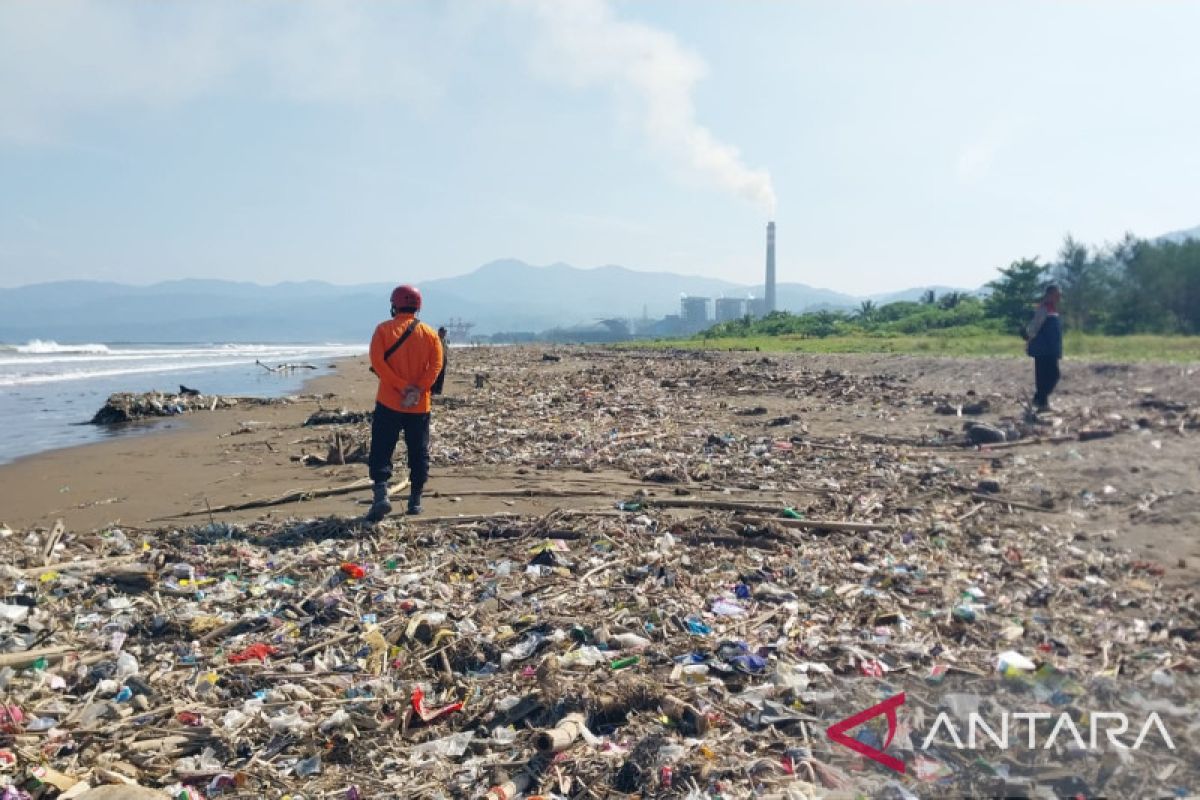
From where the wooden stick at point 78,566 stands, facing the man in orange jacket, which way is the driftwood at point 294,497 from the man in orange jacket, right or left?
left

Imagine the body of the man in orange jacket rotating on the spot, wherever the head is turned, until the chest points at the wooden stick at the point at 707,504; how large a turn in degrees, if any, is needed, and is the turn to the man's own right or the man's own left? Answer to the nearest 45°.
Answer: approximately 90° to the man's own right

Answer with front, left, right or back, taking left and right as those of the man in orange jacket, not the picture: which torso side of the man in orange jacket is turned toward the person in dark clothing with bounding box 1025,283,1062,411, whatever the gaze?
right

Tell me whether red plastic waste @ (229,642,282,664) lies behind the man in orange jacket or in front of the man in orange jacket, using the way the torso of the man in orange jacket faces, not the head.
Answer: behind

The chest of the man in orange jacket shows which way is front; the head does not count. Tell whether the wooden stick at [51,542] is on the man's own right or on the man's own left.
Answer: on the man's own left

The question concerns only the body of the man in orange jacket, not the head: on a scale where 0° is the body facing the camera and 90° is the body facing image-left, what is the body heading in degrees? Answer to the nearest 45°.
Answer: approximately 180°

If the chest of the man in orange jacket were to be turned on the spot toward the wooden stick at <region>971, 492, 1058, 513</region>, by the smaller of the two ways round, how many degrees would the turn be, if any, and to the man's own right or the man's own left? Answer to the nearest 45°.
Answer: approximately 90° to the man's own right

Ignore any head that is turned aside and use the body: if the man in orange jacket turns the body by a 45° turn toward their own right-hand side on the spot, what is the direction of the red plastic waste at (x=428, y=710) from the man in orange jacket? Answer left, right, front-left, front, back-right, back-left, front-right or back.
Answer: back-right

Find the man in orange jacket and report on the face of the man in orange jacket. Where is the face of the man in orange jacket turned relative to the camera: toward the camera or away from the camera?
away from the camera

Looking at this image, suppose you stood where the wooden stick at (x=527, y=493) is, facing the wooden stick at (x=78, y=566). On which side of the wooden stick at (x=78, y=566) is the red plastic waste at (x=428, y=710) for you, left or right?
left

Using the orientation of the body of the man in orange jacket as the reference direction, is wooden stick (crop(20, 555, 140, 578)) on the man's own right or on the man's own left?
on the man's own left

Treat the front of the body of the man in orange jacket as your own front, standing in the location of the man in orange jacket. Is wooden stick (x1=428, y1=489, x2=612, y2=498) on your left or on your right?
on your right

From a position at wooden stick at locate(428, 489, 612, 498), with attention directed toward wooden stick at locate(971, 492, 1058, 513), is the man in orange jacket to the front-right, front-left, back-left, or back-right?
back-right
